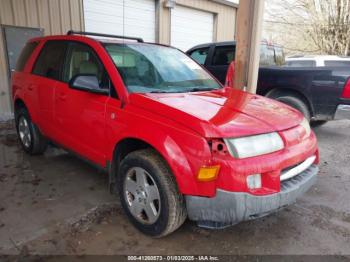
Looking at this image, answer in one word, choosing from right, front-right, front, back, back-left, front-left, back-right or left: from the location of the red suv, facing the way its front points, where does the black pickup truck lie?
left

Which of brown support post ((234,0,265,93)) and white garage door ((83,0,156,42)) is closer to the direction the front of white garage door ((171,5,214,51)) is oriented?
the brown support post

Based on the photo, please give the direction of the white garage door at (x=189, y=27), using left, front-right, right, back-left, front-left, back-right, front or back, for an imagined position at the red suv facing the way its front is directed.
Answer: back-left

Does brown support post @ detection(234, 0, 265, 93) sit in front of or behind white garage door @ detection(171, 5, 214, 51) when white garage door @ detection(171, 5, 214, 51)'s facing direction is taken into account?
in front

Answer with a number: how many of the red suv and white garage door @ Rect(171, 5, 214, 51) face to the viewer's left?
0

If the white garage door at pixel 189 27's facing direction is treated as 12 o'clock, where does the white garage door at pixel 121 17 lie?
the white garage door at pixel 121 17 is roughly at 3 o'clock from the white garage door at pixel 189 27.

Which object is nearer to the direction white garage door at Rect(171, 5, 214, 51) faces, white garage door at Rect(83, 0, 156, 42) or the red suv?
the red suv

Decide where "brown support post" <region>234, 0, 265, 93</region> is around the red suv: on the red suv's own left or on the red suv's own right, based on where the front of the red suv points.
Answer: on the red suv's own left

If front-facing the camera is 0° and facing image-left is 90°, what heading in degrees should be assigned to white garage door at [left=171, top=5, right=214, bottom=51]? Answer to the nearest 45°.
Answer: approximately 315°

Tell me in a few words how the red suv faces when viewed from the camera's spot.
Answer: facing the viewer and to the right of the viewer

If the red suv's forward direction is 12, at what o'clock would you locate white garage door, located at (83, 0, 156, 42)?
The white garage door is roughly at 7 o'clock from the red suv.

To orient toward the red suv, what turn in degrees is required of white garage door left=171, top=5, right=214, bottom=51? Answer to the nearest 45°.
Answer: approximately 45° to its right

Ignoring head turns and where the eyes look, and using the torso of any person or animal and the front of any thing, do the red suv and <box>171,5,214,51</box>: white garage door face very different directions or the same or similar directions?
same or similar directions
